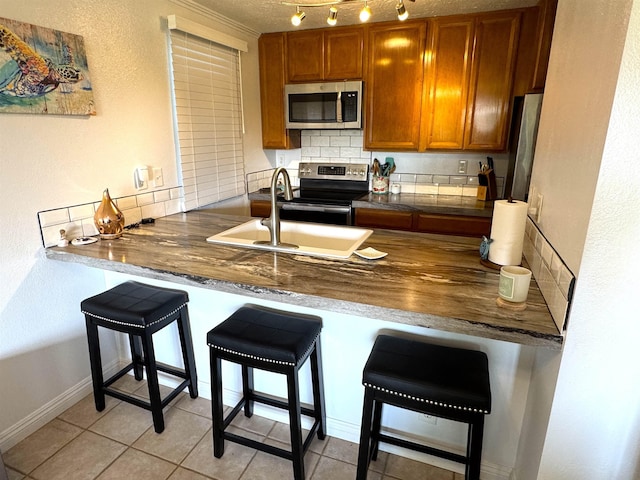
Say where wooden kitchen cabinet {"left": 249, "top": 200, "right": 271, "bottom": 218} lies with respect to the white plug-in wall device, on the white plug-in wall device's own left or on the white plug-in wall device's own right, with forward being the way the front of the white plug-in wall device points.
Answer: on the white plug-in wall device's own left

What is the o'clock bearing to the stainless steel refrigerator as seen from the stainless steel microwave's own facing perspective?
The stainless steel refrigerator is roughly at 10 o'clock from the stainless steel microwave.

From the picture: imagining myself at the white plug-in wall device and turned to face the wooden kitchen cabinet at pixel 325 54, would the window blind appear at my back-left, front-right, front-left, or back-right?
front-left

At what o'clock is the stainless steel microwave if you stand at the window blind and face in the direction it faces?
The stainless steel microwave is roughly at 10 o'clock from the window blind.

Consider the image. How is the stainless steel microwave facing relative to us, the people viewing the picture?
facing the viewer

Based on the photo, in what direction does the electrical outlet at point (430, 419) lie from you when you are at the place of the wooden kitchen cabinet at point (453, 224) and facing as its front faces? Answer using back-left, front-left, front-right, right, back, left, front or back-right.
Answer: front

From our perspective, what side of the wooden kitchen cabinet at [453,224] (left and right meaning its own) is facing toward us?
front

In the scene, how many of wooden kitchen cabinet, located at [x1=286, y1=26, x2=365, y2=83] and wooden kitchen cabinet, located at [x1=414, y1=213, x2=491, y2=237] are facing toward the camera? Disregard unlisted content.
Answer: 2

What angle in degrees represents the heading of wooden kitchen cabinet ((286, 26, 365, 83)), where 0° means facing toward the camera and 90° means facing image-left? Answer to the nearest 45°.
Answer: approximately 0°

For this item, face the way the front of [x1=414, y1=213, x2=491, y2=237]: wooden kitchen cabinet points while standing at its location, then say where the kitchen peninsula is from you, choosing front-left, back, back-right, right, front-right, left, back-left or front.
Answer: front

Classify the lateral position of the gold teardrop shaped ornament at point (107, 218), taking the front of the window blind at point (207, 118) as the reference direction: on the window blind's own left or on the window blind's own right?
on the window blind's own right

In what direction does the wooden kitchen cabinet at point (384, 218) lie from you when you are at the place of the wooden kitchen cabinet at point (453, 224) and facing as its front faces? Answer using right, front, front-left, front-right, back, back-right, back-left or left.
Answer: right

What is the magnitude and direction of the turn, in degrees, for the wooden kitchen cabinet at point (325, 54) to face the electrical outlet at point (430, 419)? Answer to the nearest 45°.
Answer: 0° — it already faces it

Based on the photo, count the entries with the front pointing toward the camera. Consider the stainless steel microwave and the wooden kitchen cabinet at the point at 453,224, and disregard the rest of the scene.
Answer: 2

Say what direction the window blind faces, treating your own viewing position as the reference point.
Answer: facing the viewer and to the right of the viewer

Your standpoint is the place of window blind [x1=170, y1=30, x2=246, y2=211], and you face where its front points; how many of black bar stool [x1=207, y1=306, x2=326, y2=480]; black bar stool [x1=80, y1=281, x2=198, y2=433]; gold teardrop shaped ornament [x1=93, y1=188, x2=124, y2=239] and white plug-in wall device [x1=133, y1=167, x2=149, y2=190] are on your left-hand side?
0

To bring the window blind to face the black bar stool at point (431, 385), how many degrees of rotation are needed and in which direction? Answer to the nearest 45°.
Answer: approximately 45° to its right

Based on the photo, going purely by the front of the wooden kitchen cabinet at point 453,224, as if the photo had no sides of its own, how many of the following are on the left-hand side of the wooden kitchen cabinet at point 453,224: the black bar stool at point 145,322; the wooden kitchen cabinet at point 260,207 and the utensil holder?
0
